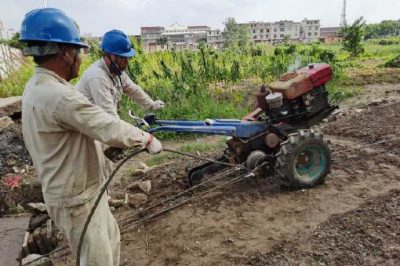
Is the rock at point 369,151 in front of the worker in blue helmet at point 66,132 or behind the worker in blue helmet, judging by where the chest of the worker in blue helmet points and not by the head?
in front

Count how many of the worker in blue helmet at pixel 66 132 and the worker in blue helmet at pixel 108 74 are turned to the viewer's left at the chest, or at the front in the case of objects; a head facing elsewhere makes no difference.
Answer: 0

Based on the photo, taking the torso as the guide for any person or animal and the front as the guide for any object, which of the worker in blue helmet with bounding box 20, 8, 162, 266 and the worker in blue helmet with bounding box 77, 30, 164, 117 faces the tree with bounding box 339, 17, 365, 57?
the worker in blue helmet with bounding box 20, 8, 162, 266

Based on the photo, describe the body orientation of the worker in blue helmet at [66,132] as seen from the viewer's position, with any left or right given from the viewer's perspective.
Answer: facing away from the viewer and to the right of the viewer

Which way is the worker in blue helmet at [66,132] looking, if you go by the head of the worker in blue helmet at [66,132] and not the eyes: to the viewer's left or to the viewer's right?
to the viewer's right

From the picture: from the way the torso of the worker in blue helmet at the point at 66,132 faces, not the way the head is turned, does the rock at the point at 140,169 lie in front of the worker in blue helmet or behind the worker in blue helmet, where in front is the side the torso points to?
in front
